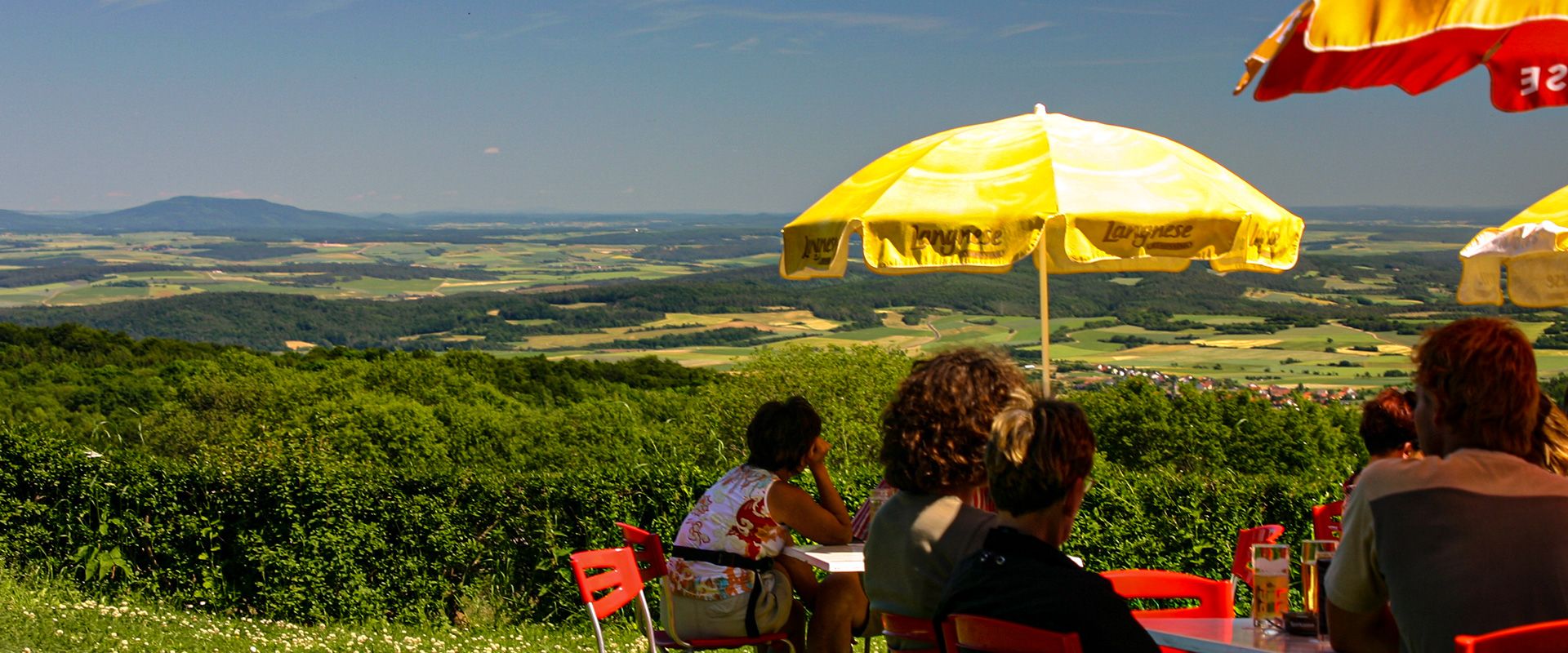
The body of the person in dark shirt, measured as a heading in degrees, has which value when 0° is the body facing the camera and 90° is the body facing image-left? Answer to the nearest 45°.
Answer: approximately 225°

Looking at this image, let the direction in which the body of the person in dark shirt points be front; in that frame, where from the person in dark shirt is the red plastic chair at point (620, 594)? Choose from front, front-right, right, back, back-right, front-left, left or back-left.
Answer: left

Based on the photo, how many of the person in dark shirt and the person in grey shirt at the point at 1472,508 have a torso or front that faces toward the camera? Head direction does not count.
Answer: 0

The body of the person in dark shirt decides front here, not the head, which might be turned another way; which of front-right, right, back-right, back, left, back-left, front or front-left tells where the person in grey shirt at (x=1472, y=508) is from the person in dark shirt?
front-right

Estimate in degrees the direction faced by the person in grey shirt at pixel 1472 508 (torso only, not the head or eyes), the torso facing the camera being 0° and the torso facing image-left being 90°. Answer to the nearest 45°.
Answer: approximately 135°

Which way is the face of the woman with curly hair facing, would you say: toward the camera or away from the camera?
away from the camera

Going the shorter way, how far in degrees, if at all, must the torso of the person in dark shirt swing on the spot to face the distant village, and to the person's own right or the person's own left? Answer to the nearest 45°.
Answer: approximately 45° to the person's own left

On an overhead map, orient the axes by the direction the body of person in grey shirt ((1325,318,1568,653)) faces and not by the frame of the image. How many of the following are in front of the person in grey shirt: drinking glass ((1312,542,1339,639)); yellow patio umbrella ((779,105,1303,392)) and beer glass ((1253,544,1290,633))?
3

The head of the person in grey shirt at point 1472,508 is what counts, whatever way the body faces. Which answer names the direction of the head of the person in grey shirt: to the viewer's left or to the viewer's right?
to the viewer's left

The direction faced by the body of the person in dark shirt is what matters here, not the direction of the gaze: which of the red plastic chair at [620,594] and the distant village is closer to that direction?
the distant village
